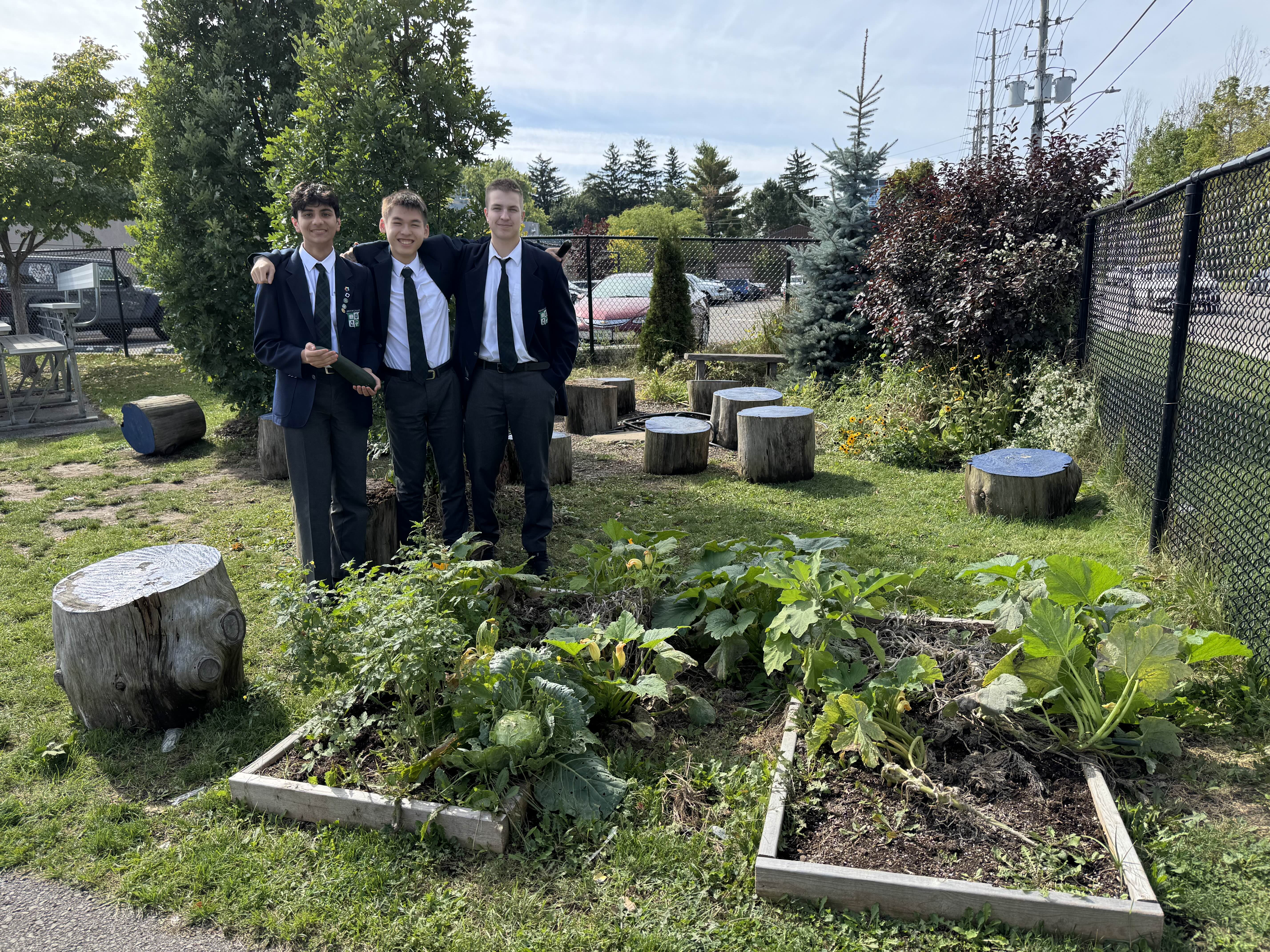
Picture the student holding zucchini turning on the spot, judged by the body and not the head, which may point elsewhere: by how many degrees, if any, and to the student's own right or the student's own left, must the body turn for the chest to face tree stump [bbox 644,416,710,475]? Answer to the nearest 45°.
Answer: approximately 135° to the student's own left

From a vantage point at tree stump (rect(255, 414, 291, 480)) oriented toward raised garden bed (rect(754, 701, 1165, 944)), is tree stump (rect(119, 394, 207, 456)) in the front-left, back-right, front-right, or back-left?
back-right

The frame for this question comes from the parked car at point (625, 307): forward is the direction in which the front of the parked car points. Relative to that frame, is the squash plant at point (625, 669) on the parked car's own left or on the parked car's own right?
on the parked car's own left

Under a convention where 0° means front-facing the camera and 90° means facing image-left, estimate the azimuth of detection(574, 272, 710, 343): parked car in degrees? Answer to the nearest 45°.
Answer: approximately 45°

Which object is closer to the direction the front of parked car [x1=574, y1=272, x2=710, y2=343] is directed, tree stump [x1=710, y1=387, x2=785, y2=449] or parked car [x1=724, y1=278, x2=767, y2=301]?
the tree stump

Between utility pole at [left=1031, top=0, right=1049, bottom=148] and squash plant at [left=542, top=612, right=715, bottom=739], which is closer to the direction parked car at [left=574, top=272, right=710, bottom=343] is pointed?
the squash plant

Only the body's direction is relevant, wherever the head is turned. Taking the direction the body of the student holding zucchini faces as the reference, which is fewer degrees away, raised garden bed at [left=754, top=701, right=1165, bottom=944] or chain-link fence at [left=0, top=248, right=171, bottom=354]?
the raised garden bed

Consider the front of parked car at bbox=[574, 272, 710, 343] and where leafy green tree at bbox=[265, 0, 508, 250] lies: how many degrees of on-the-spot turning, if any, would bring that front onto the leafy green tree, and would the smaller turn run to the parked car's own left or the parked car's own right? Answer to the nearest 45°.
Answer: approximately 45° to the parked car's own left

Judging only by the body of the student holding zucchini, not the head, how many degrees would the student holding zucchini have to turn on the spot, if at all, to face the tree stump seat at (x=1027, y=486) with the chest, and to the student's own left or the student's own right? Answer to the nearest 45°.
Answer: approximately 90° to the student's own left

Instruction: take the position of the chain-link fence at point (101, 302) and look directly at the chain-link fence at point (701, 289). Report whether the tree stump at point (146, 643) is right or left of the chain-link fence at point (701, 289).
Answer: right
